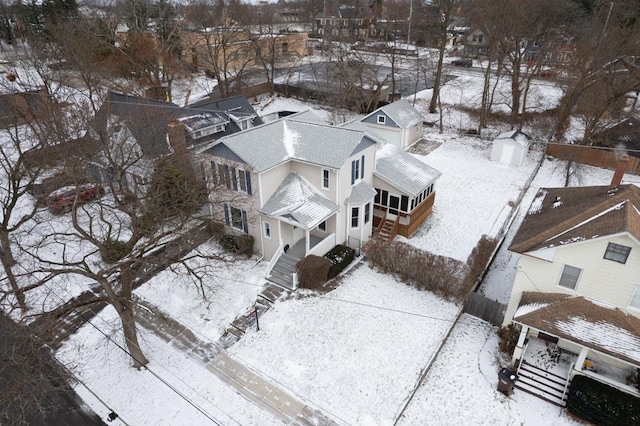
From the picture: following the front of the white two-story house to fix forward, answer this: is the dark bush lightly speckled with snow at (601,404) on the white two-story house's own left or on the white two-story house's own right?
on the white two-story house's own left

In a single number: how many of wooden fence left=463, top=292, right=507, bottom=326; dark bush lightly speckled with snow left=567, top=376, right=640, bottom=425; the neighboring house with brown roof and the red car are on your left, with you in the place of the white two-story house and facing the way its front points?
3

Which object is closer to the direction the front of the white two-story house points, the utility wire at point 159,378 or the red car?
the utility wire

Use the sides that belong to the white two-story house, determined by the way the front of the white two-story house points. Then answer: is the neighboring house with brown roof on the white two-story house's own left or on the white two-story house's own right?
on the white two-story house's own left

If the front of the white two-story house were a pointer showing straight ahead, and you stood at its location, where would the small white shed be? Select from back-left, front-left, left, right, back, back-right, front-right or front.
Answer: back

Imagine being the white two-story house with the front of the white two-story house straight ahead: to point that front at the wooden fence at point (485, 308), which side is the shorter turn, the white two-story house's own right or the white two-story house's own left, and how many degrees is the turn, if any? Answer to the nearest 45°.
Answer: approximately 90° to the white two-story house's own left

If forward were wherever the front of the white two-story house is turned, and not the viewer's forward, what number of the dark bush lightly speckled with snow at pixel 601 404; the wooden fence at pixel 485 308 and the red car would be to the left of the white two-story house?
2

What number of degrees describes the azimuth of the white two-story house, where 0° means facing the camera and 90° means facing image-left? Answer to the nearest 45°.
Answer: approximately 45°

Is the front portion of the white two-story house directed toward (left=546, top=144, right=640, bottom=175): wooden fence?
no

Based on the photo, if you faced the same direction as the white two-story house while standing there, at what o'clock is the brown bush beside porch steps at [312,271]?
The brown bush beside porch steps is roughly at 10 o'clock from the white two-story house.

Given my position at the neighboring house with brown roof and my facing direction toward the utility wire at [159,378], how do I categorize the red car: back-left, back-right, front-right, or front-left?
front-right

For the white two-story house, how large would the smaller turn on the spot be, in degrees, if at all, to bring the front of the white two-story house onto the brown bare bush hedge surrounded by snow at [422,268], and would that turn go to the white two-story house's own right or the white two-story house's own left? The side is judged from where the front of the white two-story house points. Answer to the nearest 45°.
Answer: approximately 90° to the white two-story house's own left

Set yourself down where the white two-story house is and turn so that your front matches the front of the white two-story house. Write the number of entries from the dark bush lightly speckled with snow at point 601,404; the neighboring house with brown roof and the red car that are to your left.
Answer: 2

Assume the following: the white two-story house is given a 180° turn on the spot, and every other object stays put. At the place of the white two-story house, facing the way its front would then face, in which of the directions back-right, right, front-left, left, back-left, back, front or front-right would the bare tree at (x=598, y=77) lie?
front

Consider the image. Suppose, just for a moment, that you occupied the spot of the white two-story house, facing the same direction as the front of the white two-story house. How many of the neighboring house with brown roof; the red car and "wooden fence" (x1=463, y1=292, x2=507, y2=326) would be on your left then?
2

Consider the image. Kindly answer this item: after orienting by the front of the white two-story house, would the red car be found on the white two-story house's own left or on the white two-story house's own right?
on the white two-story house's own right

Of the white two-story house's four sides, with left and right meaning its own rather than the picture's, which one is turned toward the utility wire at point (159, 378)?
front

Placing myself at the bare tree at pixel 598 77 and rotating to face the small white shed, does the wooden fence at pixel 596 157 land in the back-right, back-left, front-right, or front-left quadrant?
front-left
